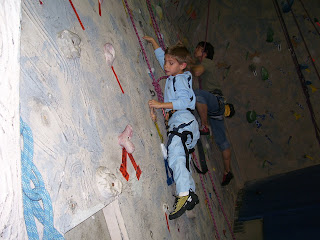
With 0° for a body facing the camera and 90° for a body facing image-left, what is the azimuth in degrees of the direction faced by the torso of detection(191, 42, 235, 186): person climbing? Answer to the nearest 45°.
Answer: approximately 90°

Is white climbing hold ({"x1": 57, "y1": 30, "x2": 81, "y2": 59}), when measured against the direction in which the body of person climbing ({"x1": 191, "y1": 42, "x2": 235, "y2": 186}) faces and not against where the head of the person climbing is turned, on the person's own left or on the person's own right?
on the person's own left

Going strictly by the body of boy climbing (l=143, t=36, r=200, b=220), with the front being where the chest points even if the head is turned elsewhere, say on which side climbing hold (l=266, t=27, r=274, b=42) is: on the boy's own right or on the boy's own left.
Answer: on the boy's own right

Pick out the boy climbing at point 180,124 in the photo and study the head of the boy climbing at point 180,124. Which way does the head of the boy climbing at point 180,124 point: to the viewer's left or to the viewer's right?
to the viewer's left

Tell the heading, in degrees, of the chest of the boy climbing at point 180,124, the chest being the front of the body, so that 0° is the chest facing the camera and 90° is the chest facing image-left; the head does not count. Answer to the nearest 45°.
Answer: approximately 90°

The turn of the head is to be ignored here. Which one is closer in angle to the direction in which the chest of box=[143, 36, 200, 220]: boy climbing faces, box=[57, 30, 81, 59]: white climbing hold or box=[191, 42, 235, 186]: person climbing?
the white climbing hold
